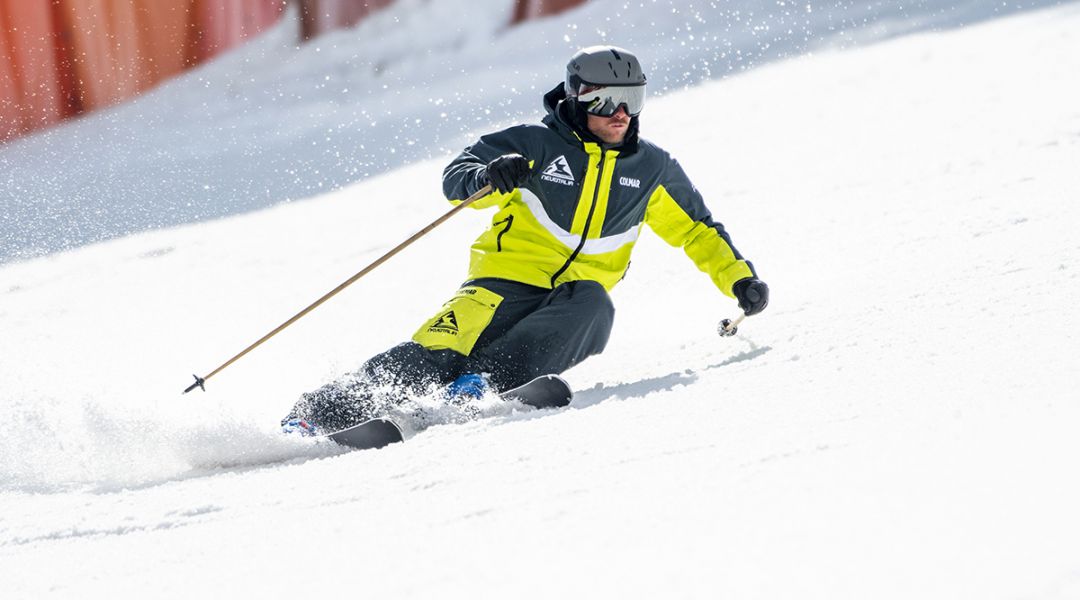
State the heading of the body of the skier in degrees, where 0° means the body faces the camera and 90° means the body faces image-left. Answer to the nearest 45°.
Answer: approximately 0°

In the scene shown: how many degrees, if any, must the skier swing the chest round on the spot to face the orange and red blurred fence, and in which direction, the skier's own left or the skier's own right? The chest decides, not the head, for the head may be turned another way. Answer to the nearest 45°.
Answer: approximately 135° to the skier's own right
